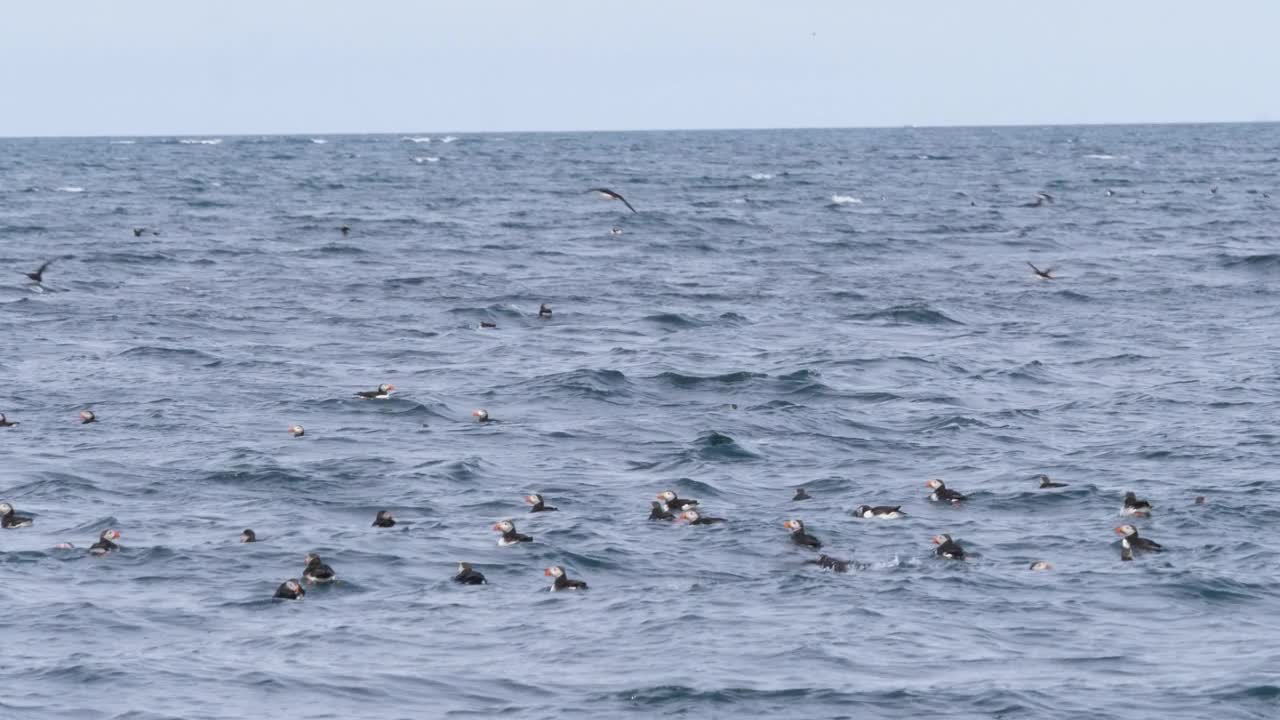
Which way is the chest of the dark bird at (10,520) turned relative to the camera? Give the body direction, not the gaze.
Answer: to the viewer's left

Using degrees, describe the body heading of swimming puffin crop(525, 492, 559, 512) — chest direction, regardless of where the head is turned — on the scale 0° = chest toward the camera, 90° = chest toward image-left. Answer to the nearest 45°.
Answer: approximately 90°

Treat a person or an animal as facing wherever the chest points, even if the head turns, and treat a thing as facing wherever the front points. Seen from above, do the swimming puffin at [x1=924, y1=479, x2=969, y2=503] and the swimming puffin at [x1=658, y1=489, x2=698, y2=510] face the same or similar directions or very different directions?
same or similar directions

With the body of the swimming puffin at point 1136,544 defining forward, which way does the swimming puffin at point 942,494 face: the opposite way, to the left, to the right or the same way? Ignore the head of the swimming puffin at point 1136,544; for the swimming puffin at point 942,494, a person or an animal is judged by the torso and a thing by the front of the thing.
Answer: the same way

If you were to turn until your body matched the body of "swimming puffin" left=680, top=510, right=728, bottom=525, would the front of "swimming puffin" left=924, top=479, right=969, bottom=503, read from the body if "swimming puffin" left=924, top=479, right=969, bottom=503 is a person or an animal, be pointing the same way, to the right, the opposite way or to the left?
the same way

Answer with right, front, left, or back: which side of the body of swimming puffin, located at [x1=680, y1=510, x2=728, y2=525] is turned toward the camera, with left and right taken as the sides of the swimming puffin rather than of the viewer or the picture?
left

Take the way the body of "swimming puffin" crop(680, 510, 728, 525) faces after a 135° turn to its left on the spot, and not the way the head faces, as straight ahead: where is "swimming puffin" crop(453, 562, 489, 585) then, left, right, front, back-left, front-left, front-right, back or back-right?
right

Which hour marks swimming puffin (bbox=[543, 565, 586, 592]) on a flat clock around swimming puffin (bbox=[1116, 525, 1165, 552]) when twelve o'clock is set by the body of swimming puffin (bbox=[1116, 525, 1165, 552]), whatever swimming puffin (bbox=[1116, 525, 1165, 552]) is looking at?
swimming puffin (bbox=[543, 565, 586, 592]) is roughly at 11 o'clock from swimming puffin (bbox=[1116, 525, 1165, 552]).

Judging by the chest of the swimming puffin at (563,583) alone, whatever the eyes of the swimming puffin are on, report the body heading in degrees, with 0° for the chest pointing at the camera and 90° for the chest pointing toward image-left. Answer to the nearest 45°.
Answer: approximately 90°

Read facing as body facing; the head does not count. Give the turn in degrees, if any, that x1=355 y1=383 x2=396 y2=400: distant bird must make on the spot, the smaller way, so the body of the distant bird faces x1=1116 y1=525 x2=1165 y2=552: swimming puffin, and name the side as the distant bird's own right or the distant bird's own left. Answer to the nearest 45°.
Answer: approximately 45° to the distant bird's own right

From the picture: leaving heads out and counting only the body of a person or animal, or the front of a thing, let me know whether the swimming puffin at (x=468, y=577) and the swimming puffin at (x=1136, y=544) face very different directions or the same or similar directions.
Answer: same or similar directions

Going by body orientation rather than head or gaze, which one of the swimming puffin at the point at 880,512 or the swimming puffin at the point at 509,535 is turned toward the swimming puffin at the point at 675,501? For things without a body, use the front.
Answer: the swimming puffin at the point at 880,512

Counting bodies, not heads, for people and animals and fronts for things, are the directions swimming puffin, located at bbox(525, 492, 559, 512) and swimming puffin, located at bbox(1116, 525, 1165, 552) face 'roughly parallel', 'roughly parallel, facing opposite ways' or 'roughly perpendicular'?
roughly parallel

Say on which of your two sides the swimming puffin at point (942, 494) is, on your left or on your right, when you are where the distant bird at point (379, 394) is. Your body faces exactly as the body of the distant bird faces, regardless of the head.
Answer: on your right

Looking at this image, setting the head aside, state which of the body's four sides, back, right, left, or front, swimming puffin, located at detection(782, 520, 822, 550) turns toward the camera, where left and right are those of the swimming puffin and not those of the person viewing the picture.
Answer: left

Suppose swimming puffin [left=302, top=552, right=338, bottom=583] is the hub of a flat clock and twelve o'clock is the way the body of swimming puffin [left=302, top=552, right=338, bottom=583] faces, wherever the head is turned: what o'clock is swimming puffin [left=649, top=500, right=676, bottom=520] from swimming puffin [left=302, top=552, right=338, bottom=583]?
swimming puffin [left=649, top=500, right=676, bottom=520] is roughly at 5 o'clock from swimming puffin [left=302, top=552, right=338, bottom=583].

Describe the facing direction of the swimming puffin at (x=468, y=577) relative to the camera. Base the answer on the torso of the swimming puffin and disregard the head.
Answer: to the viewer's left

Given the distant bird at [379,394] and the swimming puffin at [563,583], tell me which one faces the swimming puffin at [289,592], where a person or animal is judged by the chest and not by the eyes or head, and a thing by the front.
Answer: the swimming puffin at [563,583]

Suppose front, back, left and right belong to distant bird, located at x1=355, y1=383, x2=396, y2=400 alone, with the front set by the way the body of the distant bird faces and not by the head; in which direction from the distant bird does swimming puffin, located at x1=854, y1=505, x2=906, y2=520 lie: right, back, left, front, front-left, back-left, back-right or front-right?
front-right

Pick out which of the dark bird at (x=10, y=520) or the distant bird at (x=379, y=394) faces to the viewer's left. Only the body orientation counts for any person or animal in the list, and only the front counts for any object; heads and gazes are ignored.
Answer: the dark bird

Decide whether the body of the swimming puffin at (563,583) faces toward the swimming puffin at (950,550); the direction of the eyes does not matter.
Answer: no

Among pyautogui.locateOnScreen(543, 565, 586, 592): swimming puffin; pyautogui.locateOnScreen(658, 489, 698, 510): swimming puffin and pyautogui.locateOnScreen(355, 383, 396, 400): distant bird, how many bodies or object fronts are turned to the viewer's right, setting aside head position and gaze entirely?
1
